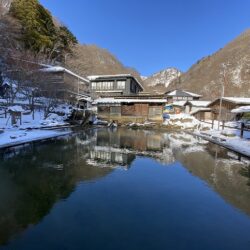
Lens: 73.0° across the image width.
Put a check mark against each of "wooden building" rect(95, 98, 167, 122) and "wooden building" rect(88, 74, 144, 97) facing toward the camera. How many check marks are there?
2

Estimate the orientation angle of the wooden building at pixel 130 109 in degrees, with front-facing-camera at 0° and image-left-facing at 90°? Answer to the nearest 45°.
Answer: approximately 0°

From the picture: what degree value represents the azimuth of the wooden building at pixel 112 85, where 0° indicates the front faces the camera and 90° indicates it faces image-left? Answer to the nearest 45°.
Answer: approximately 0°

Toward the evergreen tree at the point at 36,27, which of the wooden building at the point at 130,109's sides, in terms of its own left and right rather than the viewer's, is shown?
right

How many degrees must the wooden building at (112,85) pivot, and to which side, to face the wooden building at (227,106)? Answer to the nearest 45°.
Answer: approximately 90° to its left

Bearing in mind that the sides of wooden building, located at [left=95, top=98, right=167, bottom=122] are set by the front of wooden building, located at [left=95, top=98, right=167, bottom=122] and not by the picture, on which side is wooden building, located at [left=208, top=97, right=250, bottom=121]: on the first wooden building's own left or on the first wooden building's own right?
on the first wooden building's own left
